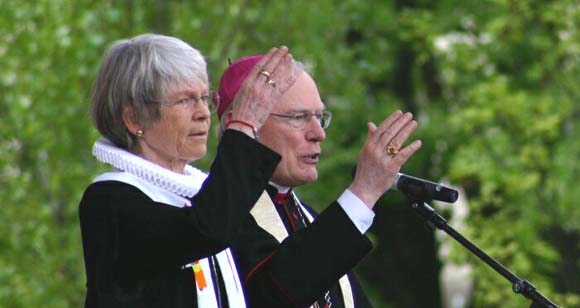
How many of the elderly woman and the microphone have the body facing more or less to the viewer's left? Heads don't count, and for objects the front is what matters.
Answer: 1

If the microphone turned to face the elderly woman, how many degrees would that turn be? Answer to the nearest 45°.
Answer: approximately 45° to its left

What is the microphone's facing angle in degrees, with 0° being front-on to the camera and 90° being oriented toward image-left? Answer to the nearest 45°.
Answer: approximately 90°

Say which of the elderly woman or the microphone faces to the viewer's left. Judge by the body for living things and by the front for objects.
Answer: the microphone
